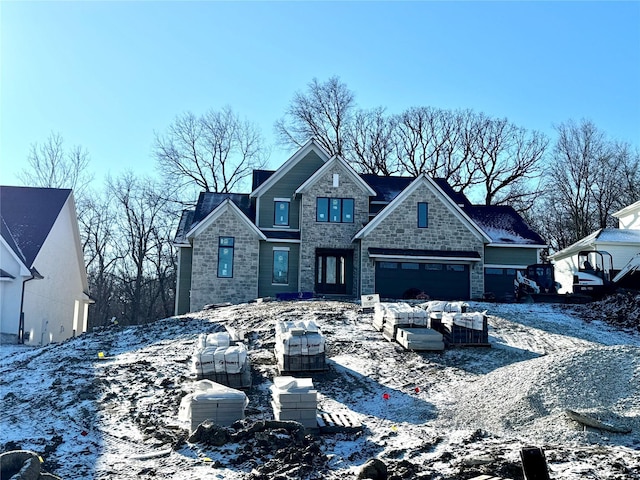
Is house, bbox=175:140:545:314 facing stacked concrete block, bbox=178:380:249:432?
yes

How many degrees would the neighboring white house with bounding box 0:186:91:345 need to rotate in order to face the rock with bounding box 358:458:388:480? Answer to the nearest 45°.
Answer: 0° — it already faces it

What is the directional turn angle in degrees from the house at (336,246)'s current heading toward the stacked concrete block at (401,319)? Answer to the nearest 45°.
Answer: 0° — it already faces it

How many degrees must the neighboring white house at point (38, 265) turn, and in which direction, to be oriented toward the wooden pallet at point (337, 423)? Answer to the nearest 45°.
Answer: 0° — it already faces it

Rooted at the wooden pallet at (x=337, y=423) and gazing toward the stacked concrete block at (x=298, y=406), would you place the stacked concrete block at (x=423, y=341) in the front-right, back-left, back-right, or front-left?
back-right

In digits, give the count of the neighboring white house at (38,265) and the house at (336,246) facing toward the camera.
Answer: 2

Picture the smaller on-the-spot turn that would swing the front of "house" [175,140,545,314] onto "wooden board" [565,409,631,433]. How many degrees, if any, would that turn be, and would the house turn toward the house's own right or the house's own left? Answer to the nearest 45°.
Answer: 0° — it already faces it

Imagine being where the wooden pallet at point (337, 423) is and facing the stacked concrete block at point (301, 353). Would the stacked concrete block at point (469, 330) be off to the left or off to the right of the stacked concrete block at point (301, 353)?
right

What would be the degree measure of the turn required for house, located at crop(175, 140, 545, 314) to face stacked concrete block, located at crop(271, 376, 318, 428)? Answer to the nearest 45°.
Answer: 0° — it already faces it
